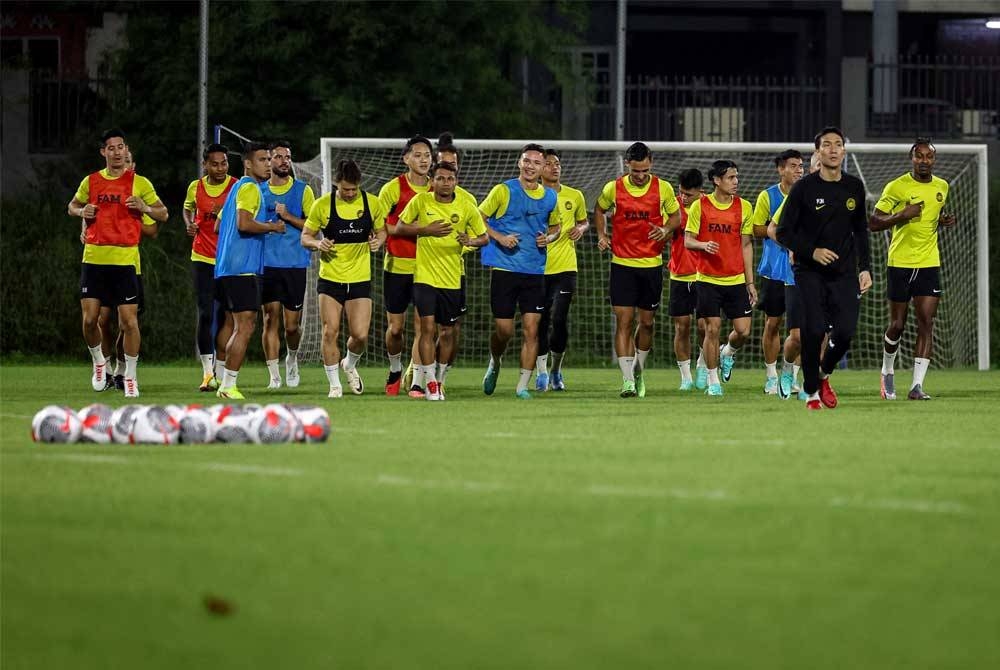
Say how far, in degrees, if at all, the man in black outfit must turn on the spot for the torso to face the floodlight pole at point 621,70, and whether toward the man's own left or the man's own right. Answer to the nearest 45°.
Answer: approximately 180°

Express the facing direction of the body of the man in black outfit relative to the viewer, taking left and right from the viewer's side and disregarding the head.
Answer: facing the viewer

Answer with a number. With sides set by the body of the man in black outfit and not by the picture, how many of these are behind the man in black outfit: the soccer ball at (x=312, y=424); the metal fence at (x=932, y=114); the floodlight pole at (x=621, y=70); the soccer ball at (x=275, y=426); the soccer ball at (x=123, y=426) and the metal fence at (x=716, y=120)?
3

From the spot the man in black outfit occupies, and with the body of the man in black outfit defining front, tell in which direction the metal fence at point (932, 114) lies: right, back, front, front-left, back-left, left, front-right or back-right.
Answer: back

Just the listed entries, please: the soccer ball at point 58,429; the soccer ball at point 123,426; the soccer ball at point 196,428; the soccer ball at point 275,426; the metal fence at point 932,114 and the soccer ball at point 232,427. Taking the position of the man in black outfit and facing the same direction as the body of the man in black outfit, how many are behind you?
1

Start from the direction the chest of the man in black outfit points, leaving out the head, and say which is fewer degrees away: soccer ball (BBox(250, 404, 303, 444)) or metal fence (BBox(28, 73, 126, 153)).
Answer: the soccer ball

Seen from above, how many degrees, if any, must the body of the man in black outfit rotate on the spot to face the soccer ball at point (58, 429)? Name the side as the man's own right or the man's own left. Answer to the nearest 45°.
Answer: approximately 45° to the man's own right

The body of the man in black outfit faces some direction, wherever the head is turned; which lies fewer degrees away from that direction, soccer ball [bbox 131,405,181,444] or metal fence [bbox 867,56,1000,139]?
the soccer ball

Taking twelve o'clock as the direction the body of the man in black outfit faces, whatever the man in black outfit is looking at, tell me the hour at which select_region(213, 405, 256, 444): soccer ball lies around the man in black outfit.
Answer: The soccer ball is roughly at 1 o'clock from the man in black outfit.

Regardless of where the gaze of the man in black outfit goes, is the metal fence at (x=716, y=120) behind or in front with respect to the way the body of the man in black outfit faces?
behind

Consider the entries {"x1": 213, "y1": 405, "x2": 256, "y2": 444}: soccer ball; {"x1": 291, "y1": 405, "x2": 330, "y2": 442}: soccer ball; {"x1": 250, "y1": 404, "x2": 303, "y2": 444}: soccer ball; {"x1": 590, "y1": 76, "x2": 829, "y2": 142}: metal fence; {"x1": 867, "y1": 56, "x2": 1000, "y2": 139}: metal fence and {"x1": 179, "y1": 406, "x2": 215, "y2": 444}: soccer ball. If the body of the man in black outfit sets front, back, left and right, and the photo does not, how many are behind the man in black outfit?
2

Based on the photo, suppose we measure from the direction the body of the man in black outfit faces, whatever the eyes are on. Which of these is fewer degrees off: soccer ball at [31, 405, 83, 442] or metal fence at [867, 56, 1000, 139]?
the soccer ball

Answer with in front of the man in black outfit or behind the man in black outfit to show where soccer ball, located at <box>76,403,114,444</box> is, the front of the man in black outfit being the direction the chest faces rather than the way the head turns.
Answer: in front

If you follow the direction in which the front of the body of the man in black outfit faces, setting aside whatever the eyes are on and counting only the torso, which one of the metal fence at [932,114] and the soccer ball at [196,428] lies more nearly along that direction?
the soccer ball

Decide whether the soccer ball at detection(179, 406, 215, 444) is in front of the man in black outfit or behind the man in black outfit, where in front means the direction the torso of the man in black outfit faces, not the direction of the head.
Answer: in front

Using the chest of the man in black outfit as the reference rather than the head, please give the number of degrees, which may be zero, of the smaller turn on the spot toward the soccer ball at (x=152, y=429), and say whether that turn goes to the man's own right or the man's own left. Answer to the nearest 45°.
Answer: approximately 45° to the man's own right

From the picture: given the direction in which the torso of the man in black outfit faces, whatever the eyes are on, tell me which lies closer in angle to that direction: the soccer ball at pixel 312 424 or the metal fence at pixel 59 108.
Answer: the soccer ball

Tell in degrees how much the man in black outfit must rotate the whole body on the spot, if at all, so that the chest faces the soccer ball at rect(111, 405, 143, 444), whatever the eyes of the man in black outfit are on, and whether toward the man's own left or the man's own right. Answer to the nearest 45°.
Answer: approximately 45° to the man's own right
